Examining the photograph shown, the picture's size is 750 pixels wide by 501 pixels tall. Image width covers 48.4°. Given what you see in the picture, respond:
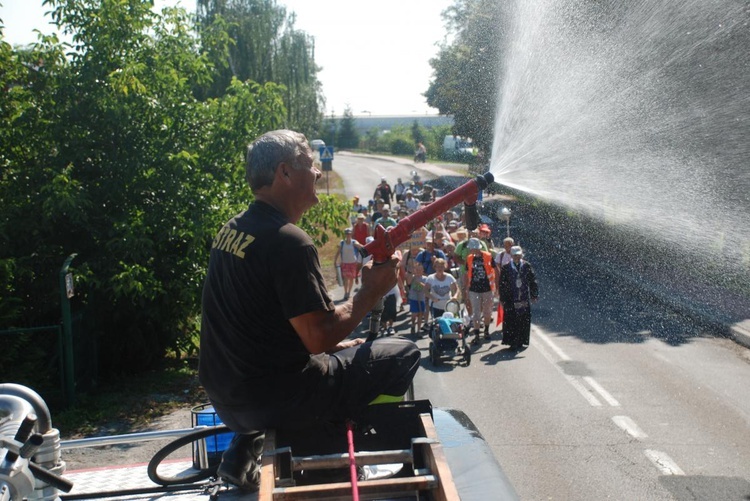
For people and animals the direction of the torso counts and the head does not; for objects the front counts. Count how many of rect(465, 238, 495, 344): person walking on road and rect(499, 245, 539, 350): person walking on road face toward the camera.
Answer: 2

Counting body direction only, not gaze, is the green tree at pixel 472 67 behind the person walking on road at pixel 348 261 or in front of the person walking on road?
behind

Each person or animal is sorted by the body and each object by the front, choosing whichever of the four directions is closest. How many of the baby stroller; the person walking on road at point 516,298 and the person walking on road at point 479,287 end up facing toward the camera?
3

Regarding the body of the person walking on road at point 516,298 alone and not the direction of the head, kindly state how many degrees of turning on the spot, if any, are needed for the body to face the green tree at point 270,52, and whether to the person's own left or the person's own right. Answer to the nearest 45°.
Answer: approximately 135° to the person's own right

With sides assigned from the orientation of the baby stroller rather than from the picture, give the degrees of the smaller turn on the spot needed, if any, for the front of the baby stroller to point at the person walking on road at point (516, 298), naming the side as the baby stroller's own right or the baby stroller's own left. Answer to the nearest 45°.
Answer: approximately 135° to the baby stroller's own left

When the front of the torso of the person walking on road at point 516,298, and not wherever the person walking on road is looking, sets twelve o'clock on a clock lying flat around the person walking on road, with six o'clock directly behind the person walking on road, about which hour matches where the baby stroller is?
The baby stroller is roughly at 1 o'clock from the person walking on road.

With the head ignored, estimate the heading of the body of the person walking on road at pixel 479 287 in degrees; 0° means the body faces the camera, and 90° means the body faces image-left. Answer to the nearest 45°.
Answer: approximately 0°

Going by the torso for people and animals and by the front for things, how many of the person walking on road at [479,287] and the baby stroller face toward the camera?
2

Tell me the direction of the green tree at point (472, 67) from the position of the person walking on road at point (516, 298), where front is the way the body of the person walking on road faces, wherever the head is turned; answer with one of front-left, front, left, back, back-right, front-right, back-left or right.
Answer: back

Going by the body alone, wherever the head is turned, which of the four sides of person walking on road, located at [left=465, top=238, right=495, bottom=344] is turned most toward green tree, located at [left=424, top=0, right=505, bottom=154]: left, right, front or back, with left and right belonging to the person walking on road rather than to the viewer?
back

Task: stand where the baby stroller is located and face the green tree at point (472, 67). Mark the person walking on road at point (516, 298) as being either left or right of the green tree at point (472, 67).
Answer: right

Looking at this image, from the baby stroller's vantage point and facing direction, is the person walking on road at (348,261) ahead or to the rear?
to the rear
